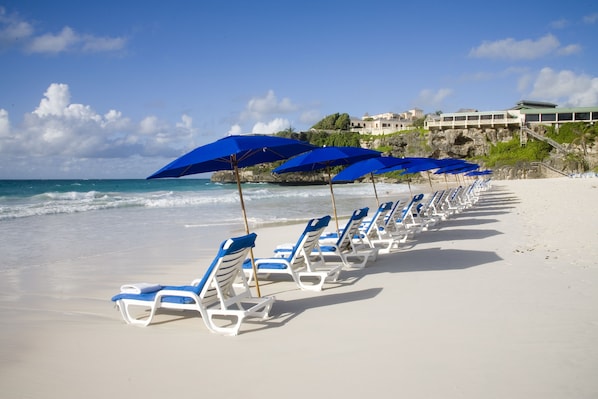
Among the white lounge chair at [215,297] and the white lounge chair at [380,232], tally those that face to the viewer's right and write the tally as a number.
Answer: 0

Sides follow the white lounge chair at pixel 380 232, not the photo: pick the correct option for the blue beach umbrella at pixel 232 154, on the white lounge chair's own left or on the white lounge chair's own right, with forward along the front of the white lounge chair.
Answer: on the white lounge chair's own left

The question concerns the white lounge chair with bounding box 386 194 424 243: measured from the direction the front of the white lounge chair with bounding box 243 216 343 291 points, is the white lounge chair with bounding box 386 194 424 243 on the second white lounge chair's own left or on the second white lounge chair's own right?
on the second white lounge chair's own right

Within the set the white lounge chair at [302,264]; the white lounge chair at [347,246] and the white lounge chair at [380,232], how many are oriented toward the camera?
0

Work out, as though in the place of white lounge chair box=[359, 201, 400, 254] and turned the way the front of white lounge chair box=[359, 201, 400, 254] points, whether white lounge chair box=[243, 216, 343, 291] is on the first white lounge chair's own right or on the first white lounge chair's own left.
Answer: on the first white lounge chair's own left

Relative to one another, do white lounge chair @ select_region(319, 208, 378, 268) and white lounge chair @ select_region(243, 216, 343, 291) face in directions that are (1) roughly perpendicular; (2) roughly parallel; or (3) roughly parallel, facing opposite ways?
roughly parallel

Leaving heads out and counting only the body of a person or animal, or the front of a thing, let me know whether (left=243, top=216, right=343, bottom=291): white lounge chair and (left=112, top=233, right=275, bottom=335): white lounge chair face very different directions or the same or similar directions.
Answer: same or similar directions

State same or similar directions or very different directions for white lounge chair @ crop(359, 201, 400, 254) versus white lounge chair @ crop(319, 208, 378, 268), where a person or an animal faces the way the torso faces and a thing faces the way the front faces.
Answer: same or similar directions
